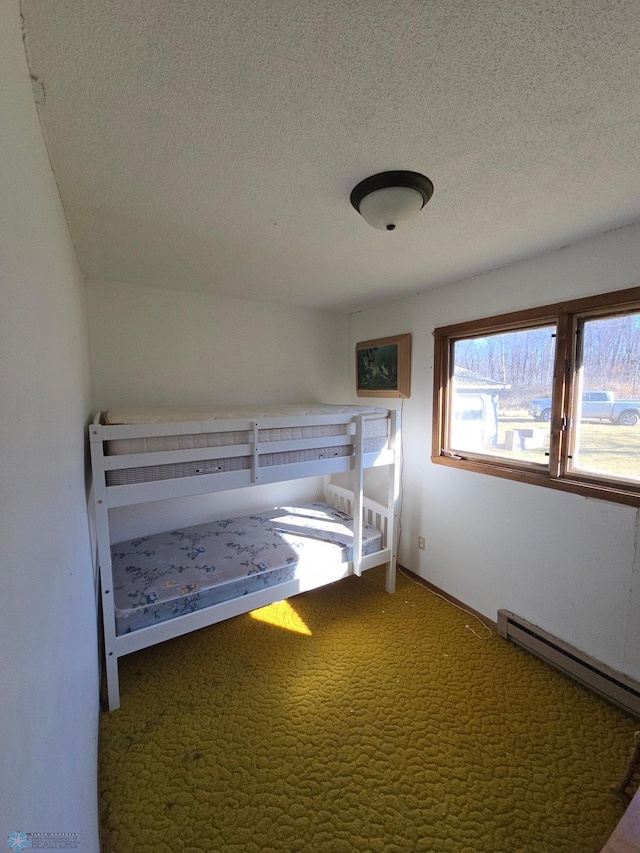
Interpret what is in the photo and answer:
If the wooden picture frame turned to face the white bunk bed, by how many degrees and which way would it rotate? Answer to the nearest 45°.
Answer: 0° — it already faces it

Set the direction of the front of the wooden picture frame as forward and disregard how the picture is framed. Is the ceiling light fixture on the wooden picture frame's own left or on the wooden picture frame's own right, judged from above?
on the wooden picture frame's own left

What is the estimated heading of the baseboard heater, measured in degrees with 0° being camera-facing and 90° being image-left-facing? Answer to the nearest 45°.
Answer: approximately 45°
